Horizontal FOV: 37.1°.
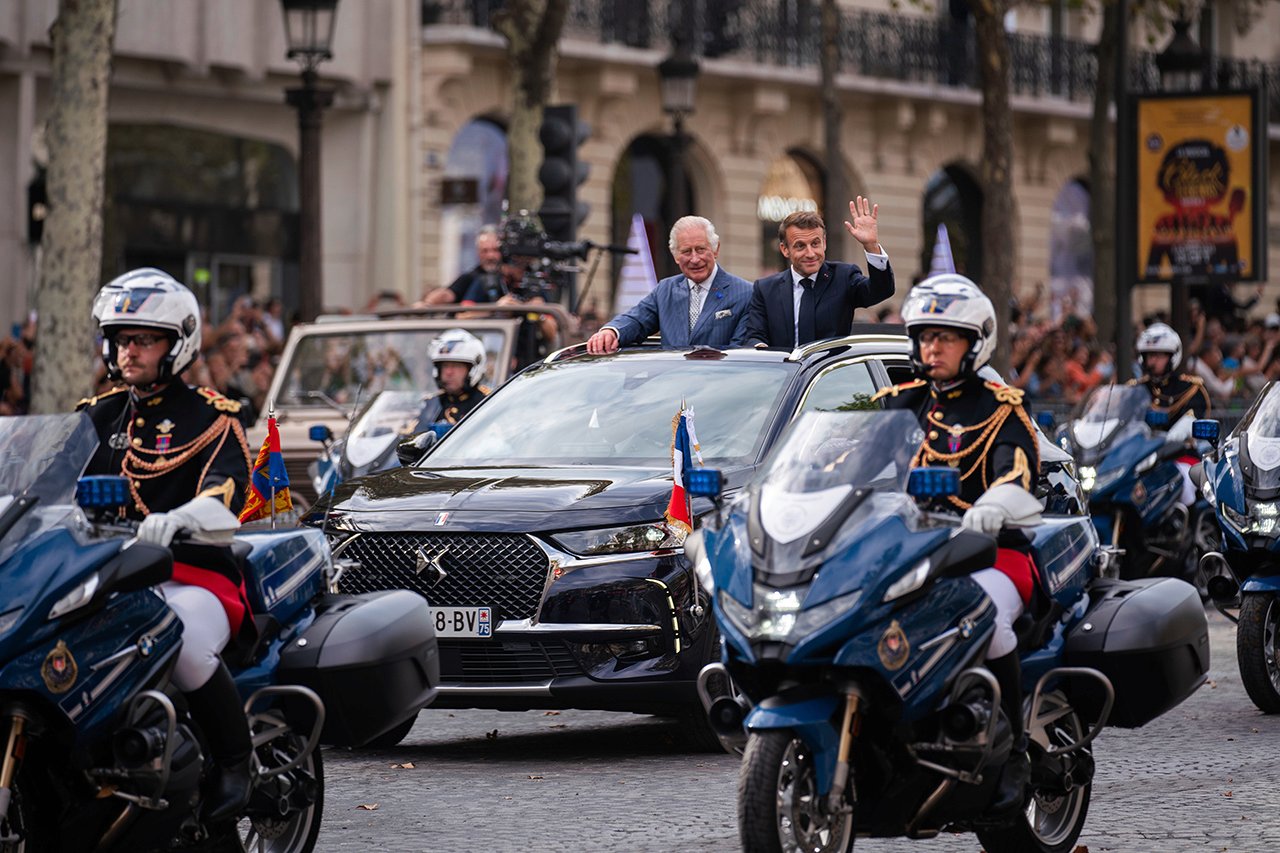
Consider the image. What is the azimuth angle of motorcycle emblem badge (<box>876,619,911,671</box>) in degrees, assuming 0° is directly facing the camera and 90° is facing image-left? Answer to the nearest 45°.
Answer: approximately 0°

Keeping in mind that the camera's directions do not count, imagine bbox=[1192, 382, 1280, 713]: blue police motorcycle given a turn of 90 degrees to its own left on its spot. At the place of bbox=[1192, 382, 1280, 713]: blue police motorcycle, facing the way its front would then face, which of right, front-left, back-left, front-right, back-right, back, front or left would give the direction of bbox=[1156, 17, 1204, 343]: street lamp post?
back-left

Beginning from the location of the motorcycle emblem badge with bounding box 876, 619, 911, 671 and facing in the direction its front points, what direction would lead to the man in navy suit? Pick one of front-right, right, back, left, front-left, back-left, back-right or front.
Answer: back

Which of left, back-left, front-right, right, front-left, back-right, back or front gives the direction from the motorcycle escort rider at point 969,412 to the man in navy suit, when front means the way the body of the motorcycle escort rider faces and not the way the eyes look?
back-right

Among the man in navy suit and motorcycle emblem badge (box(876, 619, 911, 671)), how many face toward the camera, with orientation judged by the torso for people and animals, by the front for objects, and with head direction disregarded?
2

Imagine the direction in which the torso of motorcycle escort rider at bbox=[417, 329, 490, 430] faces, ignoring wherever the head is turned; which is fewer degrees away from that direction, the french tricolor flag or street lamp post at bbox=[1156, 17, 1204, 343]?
the french tricolor flag
